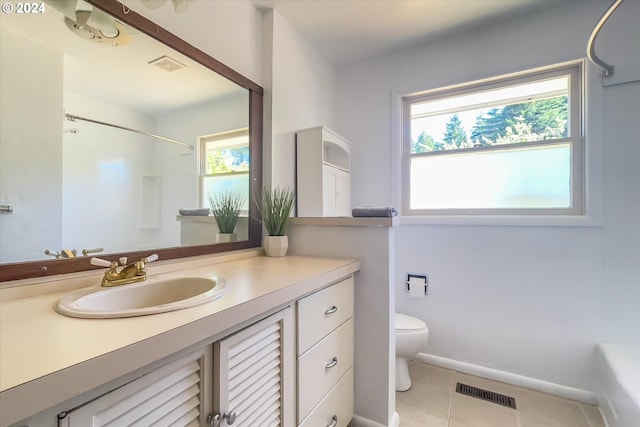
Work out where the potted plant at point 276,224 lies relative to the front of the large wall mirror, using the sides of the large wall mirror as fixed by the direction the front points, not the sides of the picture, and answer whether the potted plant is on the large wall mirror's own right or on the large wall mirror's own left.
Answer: on the large wall mirror's own left

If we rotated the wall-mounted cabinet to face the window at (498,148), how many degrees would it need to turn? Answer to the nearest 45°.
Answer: approximately 45° to its left

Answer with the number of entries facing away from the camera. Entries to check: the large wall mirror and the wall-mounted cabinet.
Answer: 0

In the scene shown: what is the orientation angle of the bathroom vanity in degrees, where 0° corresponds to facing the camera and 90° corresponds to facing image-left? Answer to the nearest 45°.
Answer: approximately 315°

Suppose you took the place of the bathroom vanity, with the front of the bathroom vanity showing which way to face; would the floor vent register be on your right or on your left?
on your left

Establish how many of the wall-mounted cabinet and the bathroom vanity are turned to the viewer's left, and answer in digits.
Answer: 0

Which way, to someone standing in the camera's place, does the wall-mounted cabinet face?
facing the viewer and to the right of the viewer
